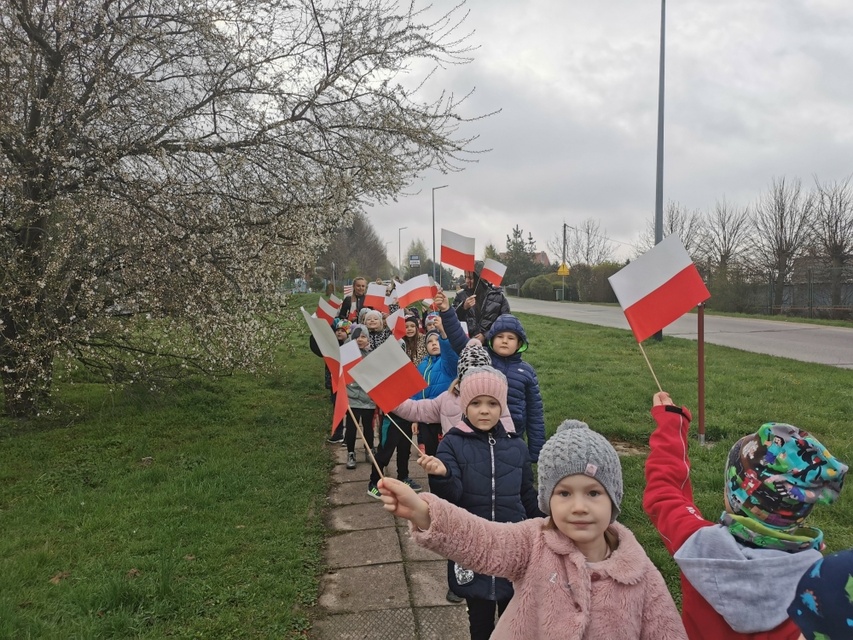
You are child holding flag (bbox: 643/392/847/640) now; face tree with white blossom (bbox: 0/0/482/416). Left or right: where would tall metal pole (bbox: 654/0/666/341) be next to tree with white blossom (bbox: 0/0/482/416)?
right

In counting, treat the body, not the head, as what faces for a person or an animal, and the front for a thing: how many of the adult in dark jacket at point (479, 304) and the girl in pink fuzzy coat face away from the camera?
0

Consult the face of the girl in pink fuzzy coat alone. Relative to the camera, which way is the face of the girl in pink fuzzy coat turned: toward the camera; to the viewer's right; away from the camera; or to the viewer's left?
toward the camera

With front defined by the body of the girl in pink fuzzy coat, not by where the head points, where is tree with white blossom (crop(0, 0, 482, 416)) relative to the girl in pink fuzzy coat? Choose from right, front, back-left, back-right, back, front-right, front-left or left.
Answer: back-right

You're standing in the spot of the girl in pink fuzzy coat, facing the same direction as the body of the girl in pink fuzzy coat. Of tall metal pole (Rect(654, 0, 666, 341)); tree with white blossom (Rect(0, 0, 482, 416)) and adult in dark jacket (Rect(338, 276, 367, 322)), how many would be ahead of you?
0

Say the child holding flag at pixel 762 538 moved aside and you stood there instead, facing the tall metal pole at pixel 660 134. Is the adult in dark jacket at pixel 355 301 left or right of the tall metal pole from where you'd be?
left

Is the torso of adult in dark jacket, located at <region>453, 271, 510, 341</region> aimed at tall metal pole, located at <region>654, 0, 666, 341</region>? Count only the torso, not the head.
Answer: no

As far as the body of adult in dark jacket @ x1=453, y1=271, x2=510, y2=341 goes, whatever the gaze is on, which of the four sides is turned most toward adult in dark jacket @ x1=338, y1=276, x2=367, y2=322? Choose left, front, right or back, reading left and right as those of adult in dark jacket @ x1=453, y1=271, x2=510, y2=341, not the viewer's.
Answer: right

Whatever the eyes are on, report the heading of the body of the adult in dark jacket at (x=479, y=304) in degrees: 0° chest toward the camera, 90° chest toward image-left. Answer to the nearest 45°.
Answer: approximately 45°

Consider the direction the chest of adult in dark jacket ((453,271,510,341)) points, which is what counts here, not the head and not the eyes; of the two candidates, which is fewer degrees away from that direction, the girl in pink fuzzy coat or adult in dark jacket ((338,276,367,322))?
the girl in pink fuzzy coat

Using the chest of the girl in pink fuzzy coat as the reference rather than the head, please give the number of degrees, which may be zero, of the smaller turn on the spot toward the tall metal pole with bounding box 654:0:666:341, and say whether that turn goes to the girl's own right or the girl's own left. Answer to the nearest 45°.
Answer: approximately 180°

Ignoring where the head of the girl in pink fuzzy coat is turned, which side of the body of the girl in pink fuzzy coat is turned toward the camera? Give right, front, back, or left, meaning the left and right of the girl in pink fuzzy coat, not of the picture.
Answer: front

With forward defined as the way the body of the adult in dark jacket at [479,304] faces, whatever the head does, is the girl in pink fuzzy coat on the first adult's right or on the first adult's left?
on the first adult's left

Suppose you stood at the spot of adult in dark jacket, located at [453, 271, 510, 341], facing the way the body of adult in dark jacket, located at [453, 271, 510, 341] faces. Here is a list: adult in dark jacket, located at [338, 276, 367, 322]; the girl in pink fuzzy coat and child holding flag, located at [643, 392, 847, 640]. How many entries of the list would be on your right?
1

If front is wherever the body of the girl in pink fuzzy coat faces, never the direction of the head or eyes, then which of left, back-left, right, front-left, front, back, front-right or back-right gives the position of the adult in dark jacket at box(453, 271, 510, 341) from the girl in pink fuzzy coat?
back

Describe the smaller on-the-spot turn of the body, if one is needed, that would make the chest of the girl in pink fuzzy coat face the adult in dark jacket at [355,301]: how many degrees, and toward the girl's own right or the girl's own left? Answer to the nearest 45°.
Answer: approximately 180°

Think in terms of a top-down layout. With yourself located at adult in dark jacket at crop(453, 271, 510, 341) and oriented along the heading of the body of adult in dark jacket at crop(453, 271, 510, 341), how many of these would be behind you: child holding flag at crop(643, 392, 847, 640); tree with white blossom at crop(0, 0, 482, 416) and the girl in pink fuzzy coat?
0
